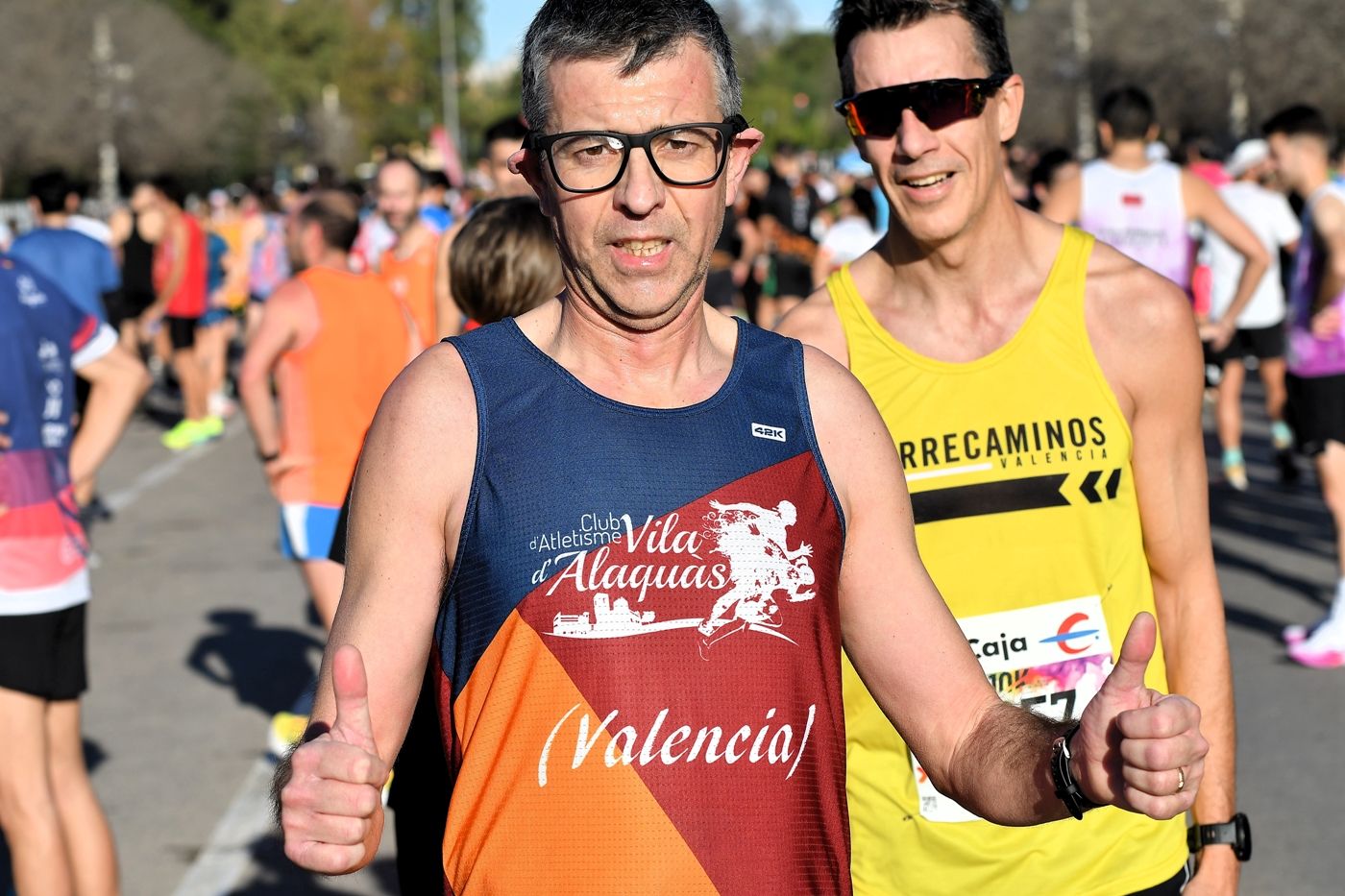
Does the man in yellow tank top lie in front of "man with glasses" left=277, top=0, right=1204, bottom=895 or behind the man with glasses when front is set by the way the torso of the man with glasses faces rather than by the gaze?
behind

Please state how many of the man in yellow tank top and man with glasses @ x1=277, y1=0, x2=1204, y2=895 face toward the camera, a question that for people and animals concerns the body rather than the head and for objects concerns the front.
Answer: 2

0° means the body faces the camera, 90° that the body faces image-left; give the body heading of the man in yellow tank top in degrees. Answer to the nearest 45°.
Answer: approximately 0°

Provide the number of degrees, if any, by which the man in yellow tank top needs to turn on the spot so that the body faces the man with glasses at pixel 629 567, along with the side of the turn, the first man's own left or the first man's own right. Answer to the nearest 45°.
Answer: approximately 45° to the first man's own right

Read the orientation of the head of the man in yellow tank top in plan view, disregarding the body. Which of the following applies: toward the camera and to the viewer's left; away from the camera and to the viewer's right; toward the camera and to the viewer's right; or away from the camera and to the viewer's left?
toward the camera and to the viewer's left

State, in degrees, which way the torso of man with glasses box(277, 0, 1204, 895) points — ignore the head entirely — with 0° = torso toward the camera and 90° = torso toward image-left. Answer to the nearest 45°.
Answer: approximately 0°
